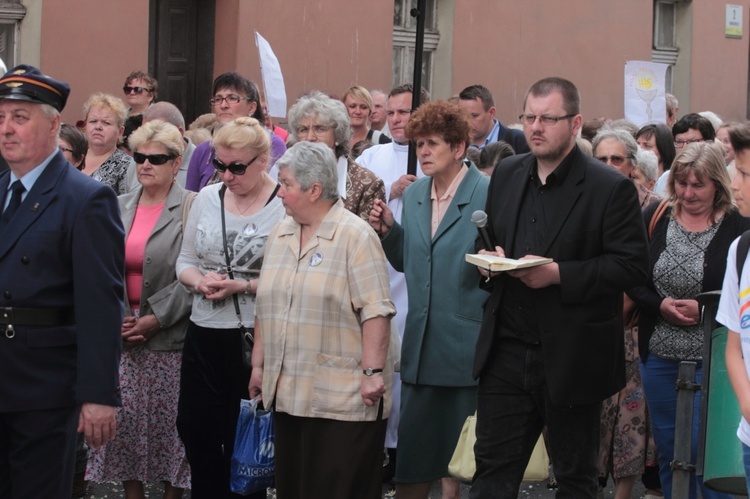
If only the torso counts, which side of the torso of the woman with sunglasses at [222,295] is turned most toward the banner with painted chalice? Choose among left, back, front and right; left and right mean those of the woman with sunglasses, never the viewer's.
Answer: back

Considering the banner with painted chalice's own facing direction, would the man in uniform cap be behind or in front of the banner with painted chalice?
in front

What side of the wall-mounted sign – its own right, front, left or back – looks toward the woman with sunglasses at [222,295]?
front

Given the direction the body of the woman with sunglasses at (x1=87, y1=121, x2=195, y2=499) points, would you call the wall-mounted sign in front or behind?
behind

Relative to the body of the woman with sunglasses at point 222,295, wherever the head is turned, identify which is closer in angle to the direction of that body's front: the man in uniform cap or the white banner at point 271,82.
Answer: the man in uniform cap

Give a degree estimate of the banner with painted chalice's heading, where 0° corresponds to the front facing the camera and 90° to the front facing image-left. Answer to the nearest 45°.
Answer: approximately 0°

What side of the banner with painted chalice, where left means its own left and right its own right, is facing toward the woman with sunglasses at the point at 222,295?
front

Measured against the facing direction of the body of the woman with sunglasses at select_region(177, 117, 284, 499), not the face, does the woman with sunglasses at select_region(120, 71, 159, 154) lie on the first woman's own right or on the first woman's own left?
on the first woman's own right
